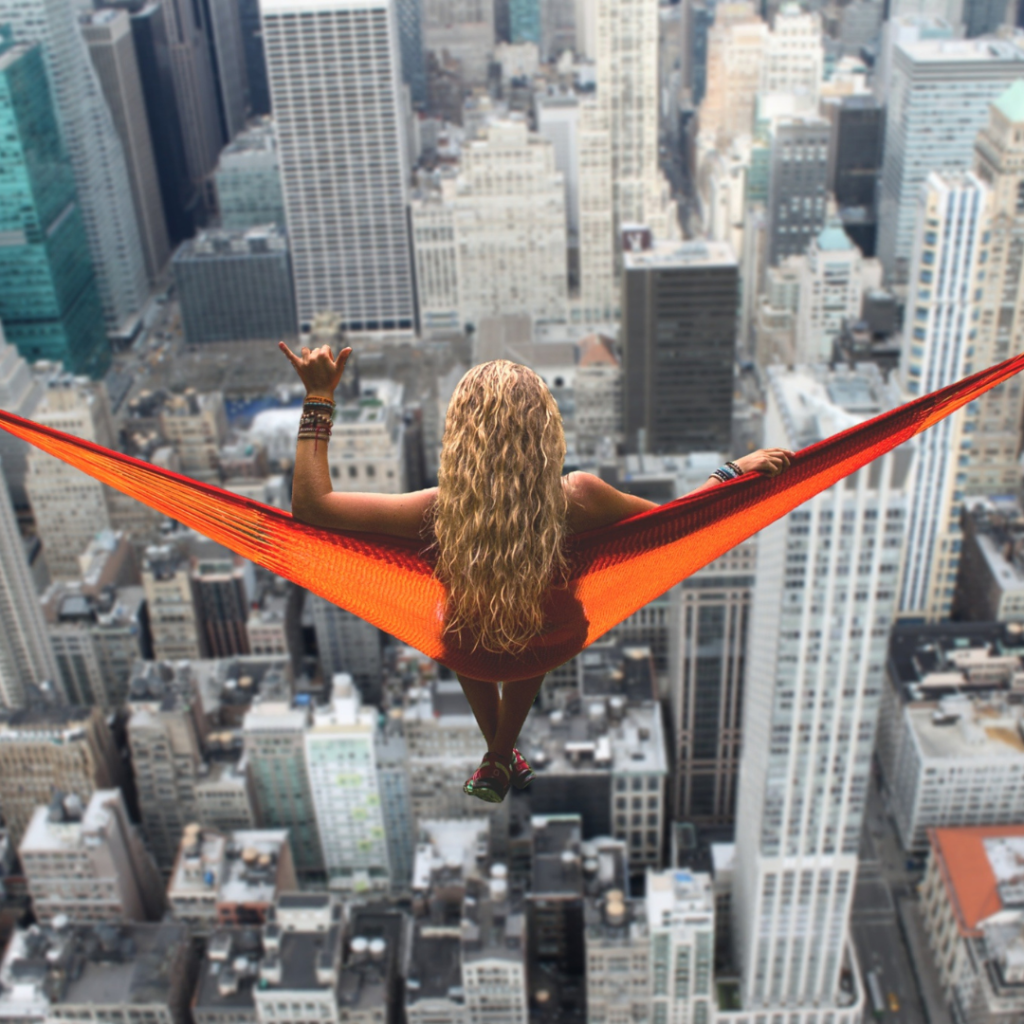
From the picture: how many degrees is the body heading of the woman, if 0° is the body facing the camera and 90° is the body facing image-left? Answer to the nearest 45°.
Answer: approximately 180°

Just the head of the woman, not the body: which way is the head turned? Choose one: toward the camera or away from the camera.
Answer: away from the camera
